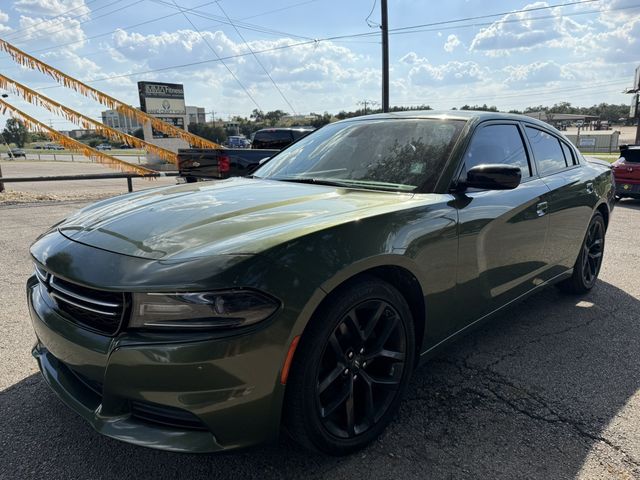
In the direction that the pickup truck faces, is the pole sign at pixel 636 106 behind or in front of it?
in front

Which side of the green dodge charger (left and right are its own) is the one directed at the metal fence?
right

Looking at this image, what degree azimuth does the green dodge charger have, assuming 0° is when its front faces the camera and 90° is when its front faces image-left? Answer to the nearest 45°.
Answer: approximately 45°

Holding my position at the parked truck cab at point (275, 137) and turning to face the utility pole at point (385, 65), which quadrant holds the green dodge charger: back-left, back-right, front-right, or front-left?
back-right

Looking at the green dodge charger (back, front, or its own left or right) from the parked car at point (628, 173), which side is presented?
back

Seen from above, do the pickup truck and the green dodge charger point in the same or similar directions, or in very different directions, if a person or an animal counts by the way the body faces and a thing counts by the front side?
very different directions

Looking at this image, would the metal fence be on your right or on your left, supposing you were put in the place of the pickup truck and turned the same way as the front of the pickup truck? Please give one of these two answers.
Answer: on your left

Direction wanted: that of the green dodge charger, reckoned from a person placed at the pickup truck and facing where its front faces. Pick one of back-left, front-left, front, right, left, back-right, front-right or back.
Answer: back-right

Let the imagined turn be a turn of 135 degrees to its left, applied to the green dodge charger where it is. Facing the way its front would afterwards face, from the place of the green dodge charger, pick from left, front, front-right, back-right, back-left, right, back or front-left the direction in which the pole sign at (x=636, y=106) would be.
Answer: front-left

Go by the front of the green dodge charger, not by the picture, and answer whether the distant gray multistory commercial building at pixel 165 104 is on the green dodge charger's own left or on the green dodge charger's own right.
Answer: on the green dodge charger's own right

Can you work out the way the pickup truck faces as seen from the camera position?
facing away from the viewer and to the right of the viewer

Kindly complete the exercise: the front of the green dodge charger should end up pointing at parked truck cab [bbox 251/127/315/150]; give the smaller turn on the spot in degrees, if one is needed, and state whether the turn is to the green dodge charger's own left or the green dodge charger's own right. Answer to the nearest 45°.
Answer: approximately 135° to the green dodge charger's own right
